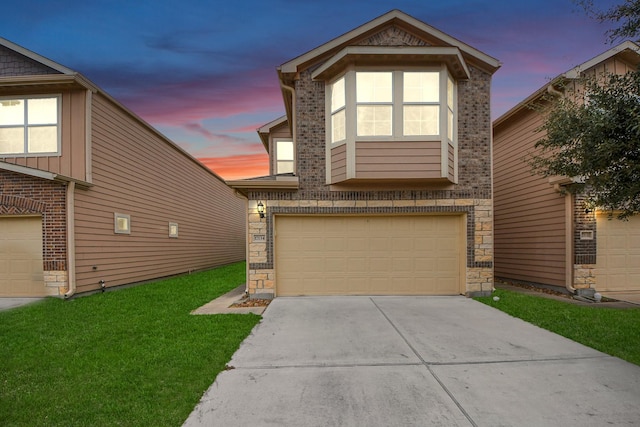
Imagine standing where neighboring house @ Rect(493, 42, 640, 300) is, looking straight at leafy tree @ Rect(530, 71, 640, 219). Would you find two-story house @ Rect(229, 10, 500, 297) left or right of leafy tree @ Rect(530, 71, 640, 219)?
right

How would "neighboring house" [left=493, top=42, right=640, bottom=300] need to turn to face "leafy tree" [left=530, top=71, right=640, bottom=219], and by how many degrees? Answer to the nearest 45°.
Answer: approximately 45° to its right

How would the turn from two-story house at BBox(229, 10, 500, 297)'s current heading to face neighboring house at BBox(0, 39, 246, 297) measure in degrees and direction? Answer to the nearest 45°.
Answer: approximately 90° to its right

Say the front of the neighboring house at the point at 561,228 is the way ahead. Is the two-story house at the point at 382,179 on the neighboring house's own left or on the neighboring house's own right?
on the neighboring house's own right

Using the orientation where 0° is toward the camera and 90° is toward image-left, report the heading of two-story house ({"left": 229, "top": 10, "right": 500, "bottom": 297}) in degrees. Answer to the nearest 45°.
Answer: approximately 0°

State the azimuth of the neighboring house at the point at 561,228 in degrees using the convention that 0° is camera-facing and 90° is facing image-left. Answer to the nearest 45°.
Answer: approximately 315°

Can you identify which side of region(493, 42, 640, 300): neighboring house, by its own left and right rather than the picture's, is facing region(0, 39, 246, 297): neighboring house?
right
